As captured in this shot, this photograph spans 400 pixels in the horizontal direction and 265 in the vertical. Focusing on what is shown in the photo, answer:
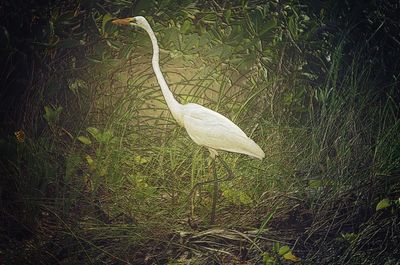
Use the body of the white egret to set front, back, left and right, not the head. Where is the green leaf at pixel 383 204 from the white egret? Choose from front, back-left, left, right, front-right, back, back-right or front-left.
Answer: back

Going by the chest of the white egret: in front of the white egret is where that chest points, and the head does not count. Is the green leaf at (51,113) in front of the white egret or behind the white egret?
in front

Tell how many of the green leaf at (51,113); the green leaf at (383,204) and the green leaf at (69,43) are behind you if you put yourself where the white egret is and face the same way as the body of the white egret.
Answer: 1

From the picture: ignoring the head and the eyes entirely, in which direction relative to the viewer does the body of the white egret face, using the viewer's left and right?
facing to the left of the viewer
